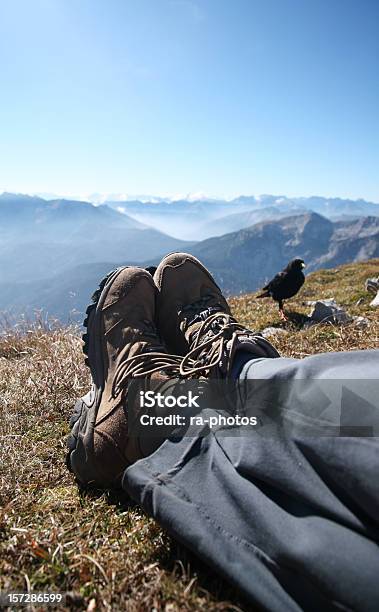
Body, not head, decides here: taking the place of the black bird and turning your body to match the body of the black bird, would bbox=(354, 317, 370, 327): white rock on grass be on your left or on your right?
on your right

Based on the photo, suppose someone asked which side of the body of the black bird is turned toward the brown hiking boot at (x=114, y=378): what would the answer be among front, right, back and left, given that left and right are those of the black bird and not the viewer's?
right

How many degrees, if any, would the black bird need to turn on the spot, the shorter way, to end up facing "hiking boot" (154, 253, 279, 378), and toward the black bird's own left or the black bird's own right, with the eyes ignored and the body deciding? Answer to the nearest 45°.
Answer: approximately 90° to the black bird's own right

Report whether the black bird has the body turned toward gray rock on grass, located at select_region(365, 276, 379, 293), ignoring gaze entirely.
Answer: yes

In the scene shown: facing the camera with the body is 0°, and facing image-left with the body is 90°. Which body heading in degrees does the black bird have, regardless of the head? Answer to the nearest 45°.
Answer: approximately 270°

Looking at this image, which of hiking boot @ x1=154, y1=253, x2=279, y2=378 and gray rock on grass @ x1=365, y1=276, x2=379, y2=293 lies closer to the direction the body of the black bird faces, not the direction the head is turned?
the gray rock on grass

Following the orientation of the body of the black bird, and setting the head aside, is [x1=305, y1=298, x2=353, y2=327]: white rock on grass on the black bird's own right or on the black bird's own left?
on the black bird's own right
